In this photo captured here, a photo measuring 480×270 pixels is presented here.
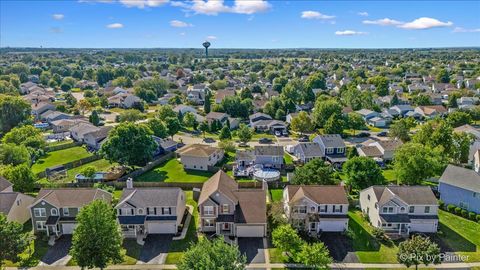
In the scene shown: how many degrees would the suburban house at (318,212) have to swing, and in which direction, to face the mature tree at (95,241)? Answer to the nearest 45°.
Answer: approximately 45° to its right

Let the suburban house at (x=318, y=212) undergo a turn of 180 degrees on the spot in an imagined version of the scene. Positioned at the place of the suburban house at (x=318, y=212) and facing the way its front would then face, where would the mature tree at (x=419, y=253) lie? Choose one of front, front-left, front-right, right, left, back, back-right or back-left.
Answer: back-right

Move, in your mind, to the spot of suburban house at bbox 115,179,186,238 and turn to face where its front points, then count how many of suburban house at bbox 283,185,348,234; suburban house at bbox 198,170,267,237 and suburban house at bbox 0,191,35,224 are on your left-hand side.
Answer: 2

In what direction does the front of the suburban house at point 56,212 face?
toward the camera

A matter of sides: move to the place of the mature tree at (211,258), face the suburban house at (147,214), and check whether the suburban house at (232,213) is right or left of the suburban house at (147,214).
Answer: right

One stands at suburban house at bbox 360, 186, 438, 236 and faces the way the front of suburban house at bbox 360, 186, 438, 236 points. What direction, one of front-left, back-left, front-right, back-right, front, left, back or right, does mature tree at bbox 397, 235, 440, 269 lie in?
front

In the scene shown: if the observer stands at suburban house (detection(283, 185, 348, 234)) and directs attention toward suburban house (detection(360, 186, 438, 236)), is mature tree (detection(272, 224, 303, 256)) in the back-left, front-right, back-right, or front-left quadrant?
back-right

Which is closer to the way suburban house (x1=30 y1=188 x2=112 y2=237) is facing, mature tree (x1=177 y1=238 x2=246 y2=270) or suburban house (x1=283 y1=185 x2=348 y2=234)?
the mature tree

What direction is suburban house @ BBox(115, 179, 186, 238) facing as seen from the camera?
toward the camera

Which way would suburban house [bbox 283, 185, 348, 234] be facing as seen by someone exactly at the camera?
facing the viewer

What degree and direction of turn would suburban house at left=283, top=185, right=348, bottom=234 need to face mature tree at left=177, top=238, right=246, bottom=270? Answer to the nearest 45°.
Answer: approximately 45° to its right

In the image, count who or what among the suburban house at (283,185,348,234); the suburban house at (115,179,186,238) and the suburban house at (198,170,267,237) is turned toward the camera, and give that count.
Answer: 3

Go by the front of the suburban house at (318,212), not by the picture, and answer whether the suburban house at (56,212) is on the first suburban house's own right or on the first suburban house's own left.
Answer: on the first suburban house's own right
